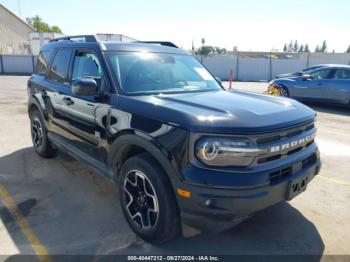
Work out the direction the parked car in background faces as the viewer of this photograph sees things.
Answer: facing to the left of the viewer

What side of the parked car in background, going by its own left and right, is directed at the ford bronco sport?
left

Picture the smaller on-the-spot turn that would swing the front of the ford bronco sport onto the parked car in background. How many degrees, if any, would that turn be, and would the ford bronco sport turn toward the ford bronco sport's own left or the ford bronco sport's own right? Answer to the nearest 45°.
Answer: approximately 90° to the ford bronco sport's own left

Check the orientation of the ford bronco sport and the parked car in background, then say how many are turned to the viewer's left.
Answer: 1

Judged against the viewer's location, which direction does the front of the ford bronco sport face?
facing the viewer and to the right of the viewer

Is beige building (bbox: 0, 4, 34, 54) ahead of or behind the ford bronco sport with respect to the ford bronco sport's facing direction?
behind

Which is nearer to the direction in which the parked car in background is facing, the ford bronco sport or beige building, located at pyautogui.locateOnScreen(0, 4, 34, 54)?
the beige building

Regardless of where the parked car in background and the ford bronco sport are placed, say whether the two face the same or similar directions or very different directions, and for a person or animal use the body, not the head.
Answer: very different directions
